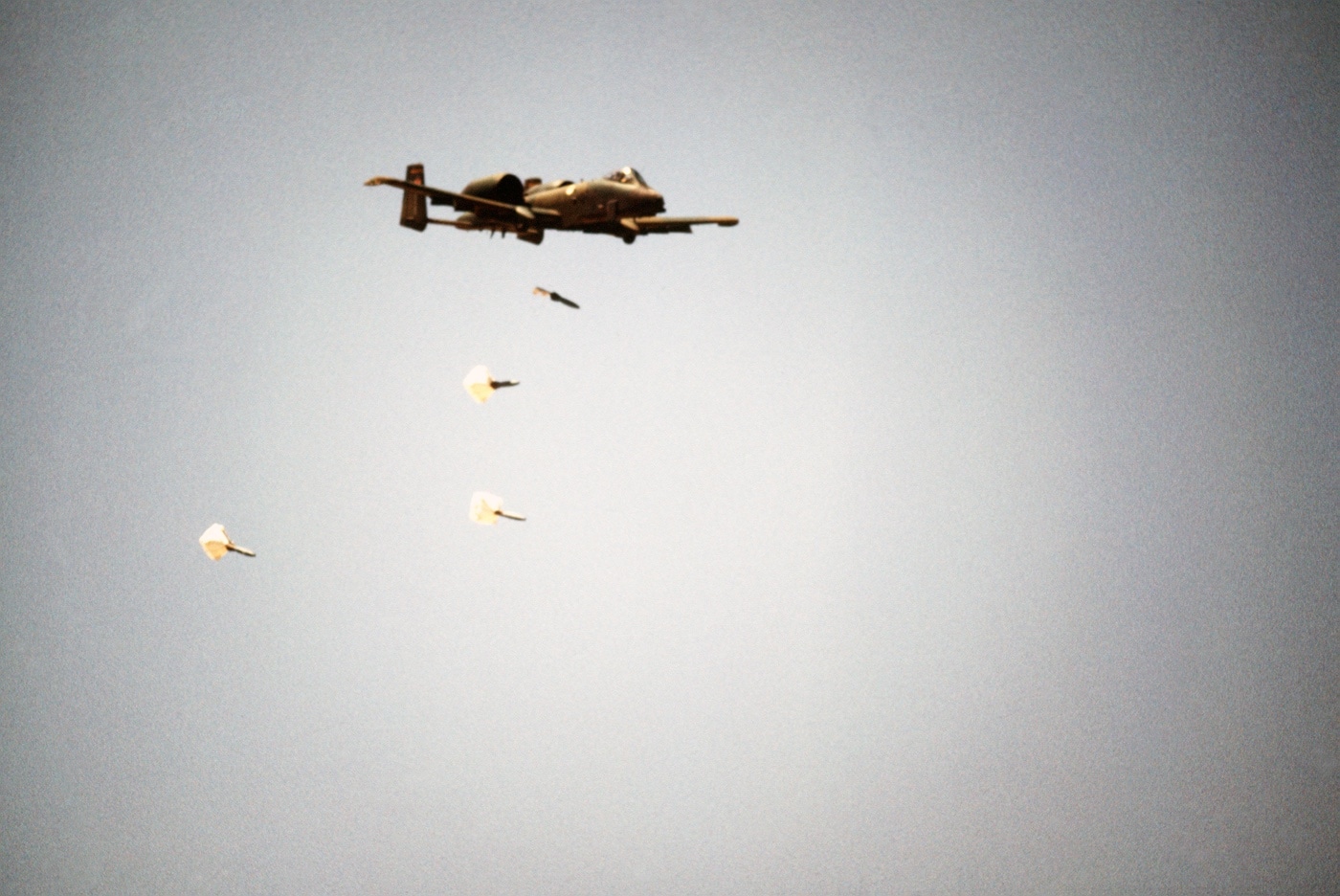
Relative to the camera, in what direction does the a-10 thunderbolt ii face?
facing the viewer and to the right of the viewer
